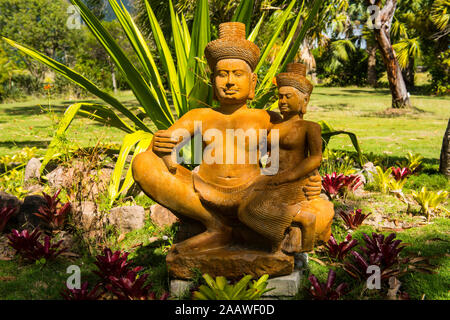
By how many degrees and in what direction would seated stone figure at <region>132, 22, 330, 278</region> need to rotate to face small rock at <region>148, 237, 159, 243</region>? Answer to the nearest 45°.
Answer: approximately 135° to its right

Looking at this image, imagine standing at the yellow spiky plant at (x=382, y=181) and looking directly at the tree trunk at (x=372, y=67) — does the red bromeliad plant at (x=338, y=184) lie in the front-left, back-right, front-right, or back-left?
back-left

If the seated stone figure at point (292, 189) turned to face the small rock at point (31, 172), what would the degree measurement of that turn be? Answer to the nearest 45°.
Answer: approximately 90° to its right

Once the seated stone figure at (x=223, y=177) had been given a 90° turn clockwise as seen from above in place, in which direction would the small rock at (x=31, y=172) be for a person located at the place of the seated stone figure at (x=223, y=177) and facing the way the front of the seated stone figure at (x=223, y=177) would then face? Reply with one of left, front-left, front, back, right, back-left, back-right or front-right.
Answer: front-right

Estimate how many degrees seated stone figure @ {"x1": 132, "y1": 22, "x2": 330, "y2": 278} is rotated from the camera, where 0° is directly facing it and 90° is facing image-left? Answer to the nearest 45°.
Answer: approximately 0°

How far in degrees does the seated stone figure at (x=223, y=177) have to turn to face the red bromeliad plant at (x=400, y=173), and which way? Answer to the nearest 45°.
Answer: approximately 135° to its left

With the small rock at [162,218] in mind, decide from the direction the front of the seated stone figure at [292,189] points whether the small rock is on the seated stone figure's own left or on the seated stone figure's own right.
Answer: on the seated stone figure's own right

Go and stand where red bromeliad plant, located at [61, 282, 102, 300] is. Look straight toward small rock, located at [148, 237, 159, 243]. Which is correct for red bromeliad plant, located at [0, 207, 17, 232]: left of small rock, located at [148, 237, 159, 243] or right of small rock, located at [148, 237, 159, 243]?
left

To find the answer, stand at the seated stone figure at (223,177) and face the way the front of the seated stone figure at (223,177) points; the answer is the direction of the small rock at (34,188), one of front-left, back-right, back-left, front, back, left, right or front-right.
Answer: back-right

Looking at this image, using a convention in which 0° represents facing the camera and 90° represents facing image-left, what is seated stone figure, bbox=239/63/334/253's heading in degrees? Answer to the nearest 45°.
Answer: approximately 45°

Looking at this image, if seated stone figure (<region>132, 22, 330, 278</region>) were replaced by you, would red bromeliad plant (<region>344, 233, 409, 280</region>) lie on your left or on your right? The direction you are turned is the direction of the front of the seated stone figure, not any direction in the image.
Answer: on your left

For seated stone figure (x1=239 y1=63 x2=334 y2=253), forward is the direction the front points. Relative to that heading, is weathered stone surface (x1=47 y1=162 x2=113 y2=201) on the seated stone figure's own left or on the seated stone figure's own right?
on the seated stone figure's own right
